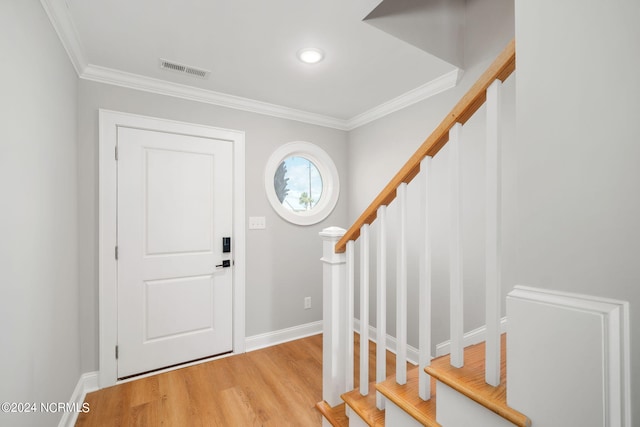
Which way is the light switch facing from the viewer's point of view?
toward the camera

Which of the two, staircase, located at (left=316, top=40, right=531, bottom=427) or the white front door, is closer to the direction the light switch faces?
the staircase

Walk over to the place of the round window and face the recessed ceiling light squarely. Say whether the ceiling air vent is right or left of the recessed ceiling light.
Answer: right

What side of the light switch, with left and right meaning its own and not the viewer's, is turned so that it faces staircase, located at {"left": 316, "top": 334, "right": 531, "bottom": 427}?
front

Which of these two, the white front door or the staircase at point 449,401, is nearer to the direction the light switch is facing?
the staircase

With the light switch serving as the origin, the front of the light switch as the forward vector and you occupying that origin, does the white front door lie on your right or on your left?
on your right

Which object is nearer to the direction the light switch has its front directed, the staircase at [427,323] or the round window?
the staircase

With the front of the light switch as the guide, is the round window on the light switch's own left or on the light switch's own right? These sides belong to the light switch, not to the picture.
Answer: on the light switch's own left

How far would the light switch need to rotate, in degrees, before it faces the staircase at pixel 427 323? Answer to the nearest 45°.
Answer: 0° — it already faces it
